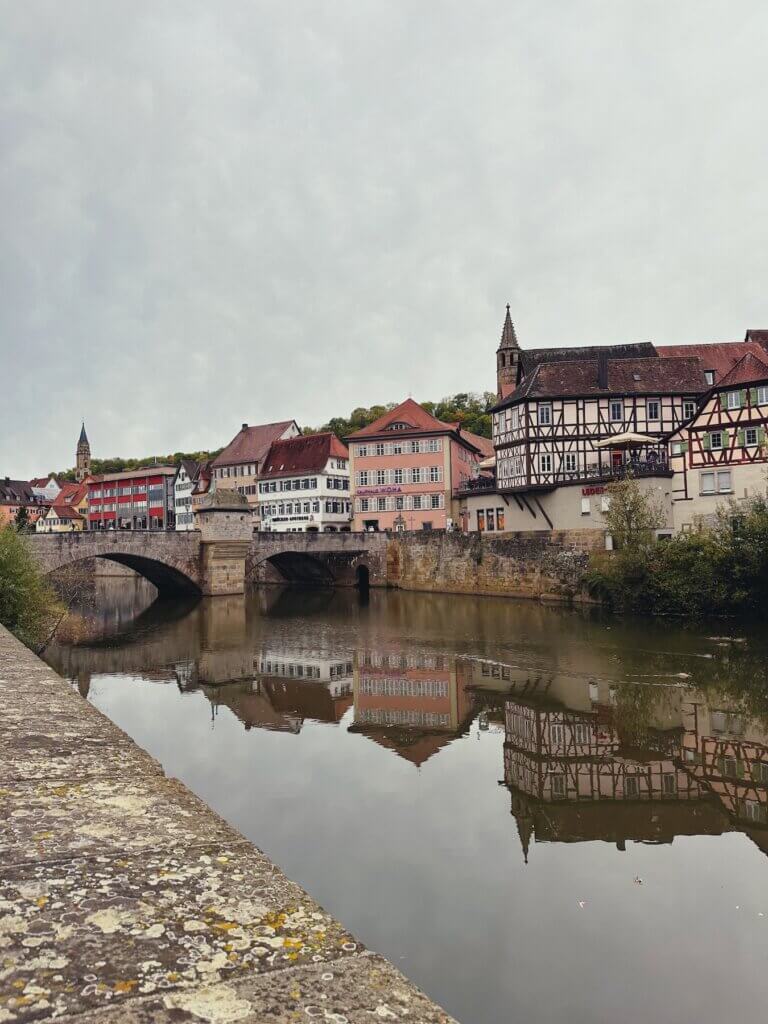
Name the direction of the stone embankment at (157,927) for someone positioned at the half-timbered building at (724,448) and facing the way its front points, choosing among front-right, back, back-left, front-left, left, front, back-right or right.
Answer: front

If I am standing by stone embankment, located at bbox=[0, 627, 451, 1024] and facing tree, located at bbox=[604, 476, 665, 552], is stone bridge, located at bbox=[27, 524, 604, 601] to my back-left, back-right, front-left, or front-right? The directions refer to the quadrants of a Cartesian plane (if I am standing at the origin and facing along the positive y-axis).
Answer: front-left

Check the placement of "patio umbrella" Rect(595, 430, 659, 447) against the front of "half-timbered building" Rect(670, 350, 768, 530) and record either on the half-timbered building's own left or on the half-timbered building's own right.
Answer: on the half-timbered building's own right

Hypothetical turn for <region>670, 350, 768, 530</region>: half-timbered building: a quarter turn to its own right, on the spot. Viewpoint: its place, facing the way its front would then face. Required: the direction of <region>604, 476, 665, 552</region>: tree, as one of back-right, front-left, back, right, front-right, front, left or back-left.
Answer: front-left

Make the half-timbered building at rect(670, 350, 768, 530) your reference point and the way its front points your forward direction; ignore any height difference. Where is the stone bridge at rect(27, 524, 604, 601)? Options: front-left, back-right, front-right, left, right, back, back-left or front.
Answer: right

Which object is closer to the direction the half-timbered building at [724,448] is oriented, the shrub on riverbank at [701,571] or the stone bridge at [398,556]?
the shrub on riverbank

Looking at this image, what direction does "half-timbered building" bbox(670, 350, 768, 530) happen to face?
toward the camera

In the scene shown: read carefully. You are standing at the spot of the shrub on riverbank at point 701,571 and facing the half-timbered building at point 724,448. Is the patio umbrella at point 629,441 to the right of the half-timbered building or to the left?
left

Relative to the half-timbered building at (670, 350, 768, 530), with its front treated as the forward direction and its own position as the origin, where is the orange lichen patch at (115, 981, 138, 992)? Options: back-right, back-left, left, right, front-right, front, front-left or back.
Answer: front

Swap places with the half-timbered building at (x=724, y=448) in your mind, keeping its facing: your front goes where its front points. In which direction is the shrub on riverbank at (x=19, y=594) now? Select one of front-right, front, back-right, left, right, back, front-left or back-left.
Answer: front-right

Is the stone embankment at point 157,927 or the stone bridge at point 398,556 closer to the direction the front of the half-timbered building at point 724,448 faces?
the stone embankment

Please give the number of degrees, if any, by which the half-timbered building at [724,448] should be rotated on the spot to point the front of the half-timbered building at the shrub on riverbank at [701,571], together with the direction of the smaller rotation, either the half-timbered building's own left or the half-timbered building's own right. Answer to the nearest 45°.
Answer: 0° — it already faces it
